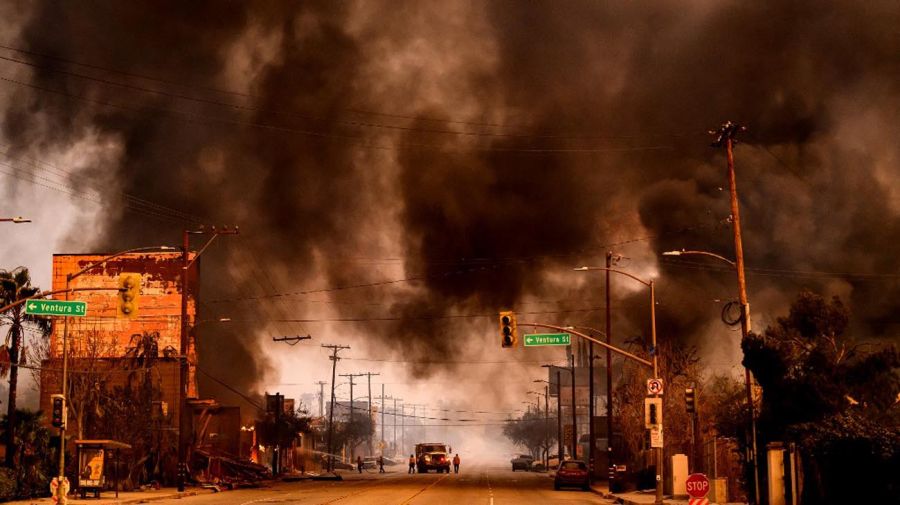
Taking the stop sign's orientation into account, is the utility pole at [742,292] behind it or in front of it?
behind

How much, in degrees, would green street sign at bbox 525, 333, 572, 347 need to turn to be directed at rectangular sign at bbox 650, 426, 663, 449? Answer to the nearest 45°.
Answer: approximately 90° to its left

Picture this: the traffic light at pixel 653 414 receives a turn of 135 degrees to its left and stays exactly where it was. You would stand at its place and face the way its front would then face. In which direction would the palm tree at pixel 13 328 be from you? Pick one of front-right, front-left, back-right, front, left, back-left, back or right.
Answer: back-left

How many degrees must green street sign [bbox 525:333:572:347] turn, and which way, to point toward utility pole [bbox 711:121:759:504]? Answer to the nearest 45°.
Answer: approximately 45° to its left

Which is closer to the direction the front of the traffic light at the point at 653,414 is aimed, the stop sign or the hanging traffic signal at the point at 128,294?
the stop sign

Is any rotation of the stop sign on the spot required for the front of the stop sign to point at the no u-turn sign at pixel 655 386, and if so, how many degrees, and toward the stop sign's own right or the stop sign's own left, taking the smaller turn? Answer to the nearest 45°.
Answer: approximately 180°

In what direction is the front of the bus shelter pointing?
to the viewer's right

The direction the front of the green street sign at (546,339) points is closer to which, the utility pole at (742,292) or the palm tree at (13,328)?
the utility pole

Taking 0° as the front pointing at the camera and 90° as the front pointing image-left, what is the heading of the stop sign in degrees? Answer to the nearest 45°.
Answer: approximately 0°

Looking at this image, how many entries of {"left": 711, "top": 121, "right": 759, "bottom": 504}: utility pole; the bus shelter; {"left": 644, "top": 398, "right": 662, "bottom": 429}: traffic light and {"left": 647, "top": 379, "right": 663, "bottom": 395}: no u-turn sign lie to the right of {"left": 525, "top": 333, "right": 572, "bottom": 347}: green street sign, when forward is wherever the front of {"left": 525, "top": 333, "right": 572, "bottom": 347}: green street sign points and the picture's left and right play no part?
1
